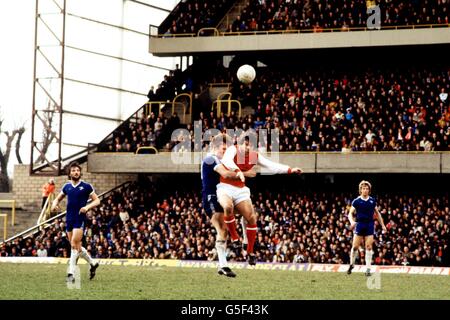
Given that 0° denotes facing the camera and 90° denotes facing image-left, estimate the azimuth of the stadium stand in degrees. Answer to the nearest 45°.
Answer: approximately 0°

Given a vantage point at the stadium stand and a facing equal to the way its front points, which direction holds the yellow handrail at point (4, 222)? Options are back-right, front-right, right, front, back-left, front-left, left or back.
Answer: right

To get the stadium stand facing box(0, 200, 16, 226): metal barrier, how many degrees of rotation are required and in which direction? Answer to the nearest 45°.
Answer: approximately 90° to its right
